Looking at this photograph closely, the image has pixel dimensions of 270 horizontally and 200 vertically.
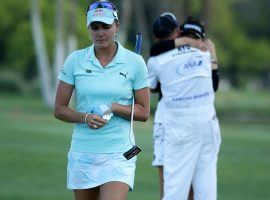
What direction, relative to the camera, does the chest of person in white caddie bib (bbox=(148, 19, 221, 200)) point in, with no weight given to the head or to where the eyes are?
away from the camera
